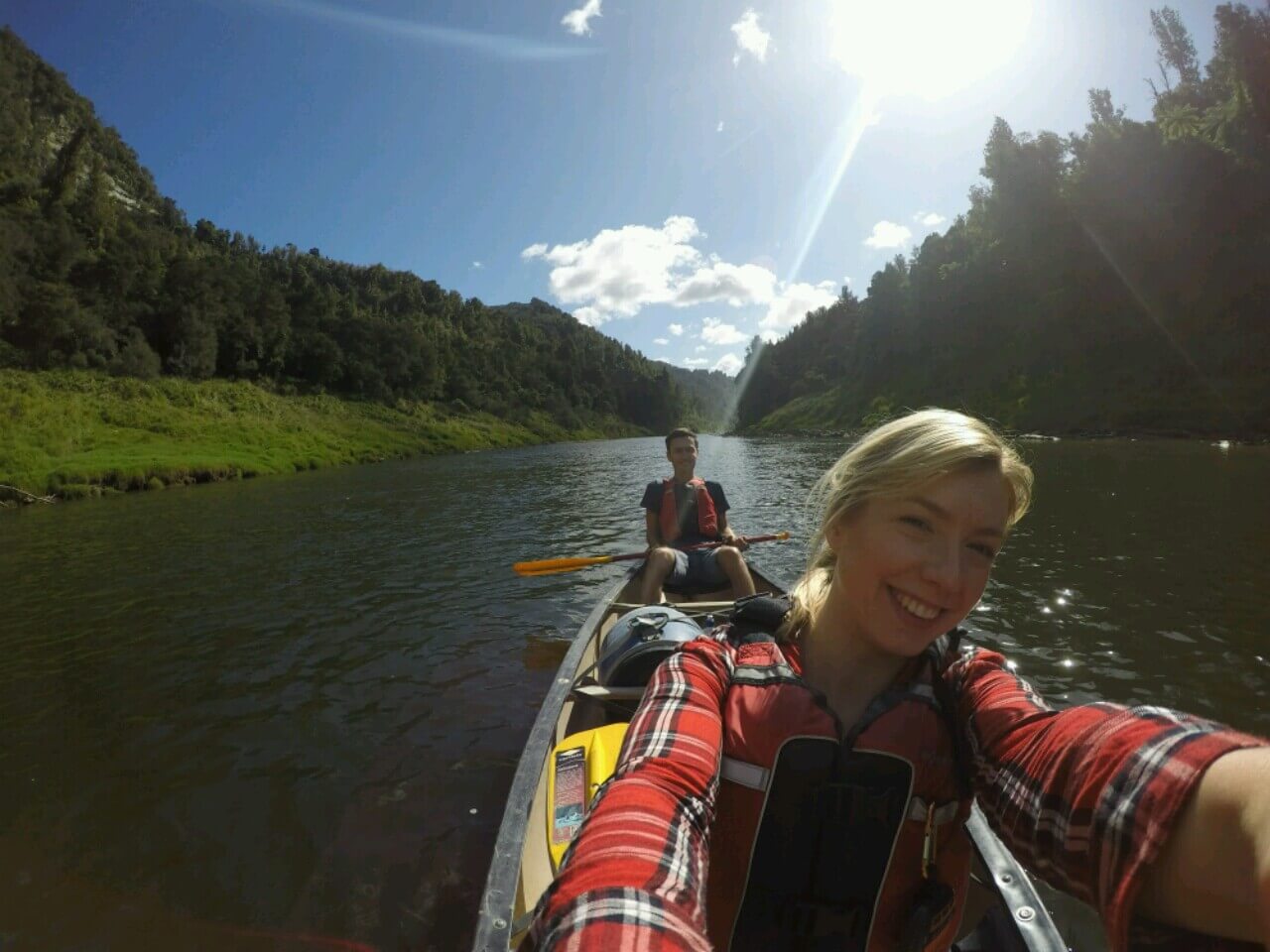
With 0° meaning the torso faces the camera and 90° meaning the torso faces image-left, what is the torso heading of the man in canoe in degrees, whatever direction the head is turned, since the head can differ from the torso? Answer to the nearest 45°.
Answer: approximately 0°

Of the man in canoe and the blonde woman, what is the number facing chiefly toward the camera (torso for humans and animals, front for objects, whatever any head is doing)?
2

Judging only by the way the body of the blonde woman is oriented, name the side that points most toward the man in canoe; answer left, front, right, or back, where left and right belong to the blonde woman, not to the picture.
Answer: back

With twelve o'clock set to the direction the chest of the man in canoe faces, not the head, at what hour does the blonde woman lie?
The blonde woman is roughly at 12 o'clock from the man in canoe.
